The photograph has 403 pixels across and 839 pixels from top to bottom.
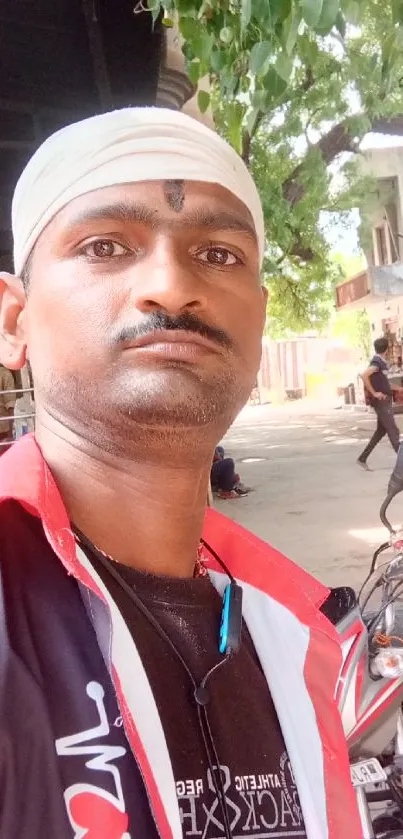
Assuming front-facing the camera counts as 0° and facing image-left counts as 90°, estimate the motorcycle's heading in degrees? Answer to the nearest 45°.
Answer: approximately 45°

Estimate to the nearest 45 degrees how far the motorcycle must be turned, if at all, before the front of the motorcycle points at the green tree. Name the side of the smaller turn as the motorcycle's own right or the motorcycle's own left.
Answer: approximately 135° to the motorcycle's own right
